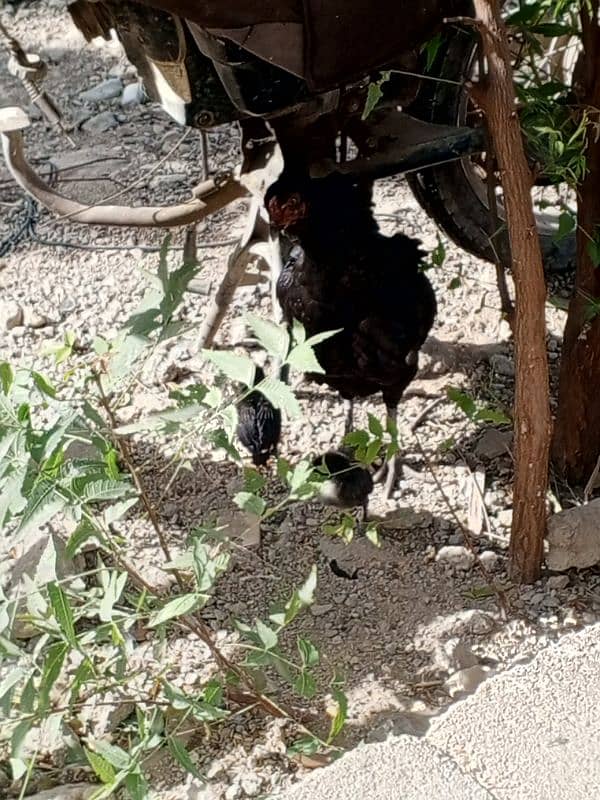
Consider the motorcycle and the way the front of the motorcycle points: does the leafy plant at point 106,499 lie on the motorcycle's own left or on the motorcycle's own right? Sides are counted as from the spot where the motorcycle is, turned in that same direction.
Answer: on the motorcycle's own left

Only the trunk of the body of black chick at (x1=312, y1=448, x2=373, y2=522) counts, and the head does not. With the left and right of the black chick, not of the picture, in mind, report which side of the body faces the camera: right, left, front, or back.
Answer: left

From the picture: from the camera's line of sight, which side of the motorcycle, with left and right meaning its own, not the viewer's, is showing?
left

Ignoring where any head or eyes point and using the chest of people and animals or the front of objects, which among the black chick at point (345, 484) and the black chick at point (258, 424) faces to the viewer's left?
the black chick at point (345, 484)
